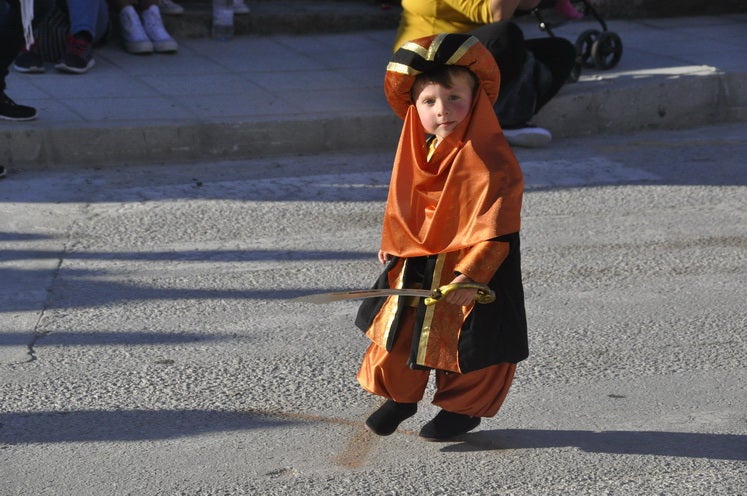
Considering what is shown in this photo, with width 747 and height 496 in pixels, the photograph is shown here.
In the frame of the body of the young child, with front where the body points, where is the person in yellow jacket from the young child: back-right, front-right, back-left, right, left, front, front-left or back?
back-right

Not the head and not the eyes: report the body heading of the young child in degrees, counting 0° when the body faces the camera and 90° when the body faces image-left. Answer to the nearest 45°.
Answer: approximately 45°

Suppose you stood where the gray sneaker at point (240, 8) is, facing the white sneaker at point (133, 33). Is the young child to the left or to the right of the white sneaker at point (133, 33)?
left

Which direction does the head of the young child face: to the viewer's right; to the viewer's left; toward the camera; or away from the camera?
toward the camera

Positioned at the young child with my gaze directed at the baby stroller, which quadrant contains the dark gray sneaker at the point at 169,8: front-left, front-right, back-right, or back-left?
front-left

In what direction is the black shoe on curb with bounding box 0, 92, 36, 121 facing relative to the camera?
to the viewer's right

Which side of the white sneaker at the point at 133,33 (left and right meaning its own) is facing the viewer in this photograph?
front

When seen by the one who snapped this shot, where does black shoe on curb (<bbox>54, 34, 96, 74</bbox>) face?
facing the viewer and to the left of the viewer

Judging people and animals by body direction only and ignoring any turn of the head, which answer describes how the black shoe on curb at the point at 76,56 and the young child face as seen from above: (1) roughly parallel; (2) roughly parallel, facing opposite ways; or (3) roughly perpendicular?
roughly parallel

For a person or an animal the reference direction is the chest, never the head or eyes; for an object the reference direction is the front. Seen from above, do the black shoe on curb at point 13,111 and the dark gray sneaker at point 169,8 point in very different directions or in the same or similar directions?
same or similar directions

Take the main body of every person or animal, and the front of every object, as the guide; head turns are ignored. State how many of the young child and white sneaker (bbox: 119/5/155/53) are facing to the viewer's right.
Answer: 0
